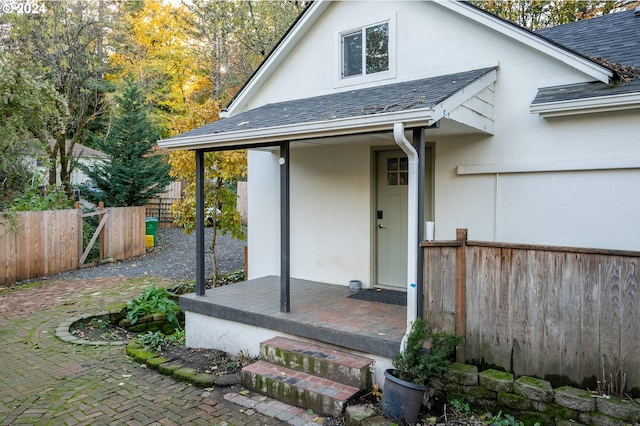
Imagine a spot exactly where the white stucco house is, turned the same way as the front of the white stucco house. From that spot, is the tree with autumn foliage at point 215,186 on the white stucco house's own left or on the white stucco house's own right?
on the white stucco house's own right

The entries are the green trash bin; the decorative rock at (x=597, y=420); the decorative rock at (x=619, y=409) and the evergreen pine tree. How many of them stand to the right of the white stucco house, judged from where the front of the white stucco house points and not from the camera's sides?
2

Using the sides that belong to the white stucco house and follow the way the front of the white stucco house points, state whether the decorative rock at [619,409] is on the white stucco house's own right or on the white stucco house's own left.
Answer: on the white stucco house's own left

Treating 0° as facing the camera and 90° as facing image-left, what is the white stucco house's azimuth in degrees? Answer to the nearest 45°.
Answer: approximately 45°

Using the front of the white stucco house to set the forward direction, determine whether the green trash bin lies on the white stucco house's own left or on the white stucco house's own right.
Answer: on the white stucco house's own right

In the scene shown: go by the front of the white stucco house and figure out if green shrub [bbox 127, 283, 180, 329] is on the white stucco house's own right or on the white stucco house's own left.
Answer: on the white stucco house's own right

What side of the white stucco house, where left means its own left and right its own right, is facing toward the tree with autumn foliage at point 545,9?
back

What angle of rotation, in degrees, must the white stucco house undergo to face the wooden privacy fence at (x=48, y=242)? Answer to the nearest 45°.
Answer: approximately 45° to its right

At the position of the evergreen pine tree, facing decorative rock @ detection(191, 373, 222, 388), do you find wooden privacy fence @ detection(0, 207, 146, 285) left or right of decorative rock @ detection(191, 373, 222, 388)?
right

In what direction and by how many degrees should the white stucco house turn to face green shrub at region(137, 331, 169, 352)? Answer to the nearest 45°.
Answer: approximately 45° to its right

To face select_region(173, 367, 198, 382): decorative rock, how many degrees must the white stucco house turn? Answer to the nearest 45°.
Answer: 0° — it already faces it
